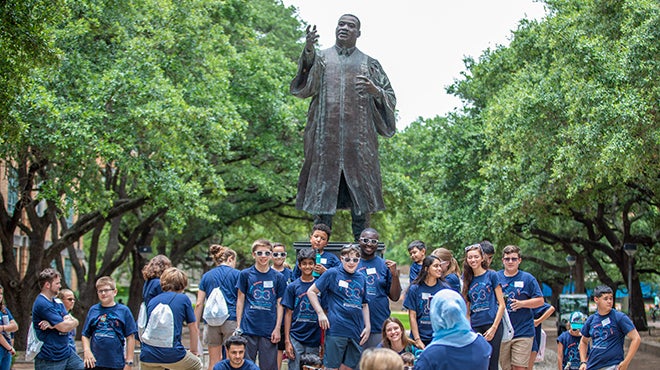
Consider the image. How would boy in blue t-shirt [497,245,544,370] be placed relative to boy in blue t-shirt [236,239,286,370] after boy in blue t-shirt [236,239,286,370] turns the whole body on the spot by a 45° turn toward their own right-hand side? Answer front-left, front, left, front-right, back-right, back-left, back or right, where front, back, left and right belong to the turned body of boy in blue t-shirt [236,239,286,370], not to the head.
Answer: back-left

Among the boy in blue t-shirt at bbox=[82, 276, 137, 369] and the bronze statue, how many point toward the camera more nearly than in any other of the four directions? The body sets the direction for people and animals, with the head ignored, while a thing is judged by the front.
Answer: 2

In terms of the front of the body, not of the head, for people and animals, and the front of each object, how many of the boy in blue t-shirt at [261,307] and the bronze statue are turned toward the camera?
2

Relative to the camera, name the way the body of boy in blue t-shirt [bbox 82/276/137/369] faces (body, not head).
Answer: toward the camera

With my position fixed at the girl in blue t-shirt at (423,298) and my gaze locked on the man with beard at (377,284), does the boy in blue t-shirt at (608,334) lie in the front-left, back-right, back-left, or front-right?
back-right

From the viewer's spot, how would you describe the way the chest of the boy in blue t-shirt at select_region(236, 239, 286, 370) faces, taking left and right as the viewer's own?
facing the viewer

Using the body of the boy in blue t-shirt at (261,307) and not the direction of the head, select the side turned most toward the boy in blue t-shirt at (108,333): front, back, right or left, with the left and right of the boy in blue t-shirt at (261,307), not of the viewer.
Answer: right

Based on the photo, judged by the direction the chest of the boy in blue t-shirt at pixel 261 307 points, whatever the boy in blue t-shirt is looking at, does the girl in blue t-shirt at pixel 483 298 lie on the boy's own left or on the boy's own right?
on the boy's own left

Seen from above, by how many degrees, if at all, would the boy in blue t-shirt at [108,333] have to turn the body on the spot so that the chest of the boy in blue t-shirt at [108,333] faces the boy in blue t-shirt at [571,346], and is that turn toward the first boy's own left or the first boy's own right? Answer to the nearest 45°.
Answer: approximately 90° to the first boy's own left

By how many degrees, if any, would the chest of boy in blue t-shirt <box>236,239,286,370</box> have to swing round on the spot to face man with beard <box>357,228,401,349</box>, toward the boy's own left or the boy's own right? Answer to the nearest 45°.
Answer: approximately 90° to the boy's own left

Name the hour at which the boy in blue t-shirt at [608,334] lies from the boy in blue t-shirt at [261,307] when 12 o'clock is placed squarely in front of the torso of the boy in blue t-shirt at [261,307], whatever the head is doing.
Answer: the boy in blue t-shirt at [608,334] is roughly at 9 o'clock from the boy in blue t-shirt at [261,307].
